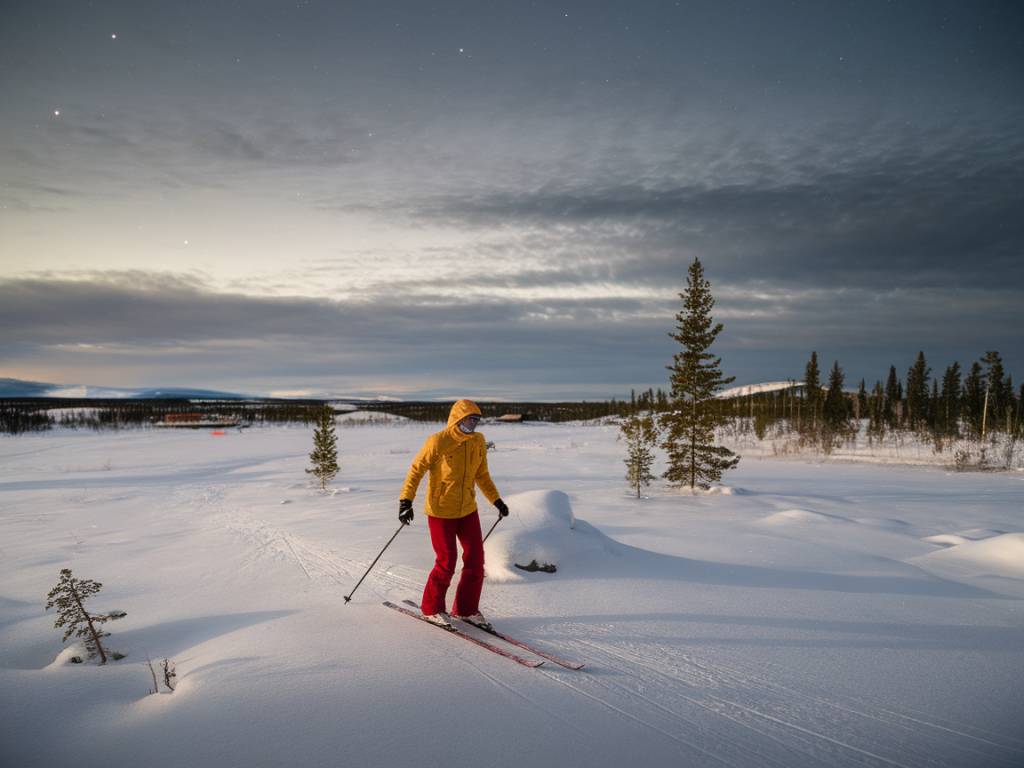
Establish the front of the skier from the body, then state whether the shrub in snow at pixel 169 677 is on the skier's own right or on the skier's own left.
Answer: on the skier's own right

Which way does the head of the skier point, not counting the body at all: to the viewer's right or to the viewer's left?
to the viewer's right

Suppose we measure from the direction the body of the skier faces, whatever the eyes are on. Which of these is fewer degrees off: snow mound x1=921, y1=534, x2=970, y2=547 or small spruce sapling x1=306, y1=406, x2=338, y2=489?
the snow mound

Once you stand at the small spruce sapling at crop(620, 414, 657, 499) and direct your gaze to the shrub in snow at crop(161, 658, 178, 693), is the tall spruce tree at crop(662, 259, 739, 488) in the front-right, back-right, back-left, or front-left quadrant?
back-left

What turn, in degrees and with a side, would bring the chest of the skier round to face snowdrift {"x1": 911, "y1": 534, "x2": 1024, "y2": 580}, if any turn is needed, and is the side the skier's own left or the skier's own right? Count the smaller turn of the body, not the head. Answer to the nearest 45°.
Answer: approximately 45° to the skier's own left

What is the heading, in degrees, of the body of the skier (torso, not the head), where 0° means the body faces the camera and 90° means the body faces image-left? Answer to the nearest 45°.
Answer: approximately 315°

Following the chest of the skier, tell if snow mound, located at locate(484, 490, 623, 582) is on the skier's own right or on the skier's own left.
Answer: on the skier's own left

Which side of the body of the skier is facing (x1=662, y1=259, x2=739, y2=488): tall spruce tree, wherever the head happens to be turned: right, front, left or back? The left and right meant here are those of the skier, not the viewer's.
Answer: left
